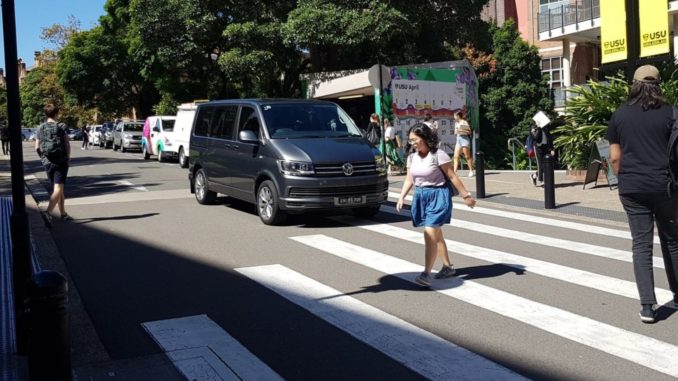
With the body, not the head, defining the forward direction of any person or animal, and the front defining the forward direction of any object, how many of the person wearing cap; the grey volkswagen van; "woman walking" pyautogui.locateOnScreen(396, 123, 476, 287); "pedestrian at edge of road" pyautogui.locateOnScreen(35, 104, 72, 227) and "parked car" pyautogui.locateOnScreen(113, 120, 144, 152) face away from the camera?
2

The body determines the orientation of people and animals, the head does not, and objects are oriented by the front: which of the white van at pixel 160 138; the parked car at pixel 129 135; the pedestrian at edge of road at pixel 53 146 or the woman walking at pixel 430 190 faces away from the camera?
the pedestrian at edge of road

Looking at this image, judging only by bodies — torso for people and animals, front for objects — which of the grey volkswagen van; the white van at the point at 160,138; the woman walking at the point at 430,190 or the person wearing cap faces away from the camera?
the person wearing cap

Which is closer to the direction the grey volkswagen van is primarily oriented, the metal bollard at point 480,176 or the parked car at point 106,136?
the metal bollard

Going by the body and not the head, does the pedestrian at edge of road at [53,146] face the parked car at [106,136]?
yes

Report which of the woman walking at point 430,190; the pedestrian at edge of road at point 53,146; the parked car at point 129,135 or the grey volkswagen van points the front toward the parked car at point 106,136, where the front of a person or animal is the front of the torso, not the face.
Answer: the pedestrian at edge of road

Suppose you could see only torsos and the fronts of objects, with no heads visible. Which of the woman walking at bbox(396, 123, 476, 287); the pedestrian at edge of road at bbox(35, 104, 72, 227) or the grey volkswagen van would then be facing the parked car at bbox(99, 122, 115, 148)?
the pedestrian at edge of road

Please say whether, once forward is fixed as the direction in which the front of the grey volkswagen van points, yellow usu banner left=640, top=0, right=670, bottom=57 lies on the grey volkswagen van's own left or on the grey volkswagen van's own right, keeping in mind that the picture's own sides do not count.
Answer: on the grey volkswagen van's own left

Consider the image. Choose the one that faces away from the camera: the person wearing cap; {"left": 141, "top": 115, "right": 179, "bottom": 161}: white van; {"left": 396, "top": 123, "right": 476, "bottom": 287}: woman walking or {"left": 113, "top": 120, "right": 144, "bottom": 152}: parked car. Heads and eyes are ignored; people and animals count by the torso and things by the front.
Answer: the person wearing cap

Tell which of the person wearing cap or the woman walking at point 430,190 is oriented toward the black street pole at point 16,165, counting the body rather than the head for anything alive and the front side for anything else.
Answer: the woman walking

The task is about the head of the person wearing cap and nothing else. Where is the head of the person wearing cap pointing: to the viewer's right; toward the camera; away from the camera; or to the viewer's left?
away from the camera

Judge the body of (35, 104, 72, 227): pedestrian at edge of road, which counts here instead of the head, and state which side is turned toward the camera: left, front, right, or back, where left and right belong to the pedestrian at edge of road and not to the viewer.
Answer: back

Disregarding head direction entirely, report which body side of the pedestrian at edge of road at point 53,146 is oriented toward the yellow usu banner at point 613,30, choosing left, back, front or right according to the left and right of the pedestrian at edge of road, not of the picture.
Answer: right

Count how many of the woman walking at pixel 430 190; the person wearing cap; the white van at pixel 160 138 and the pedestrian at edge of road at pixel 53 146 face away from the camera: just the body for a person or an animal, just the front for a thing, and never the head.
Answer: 2

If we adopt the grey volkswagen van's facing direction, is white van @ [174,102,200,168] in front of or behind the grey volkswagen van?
behind

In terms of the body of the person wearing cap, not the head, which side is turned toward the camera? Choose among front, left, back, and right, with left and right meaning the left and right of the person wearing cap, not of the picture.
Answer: back
